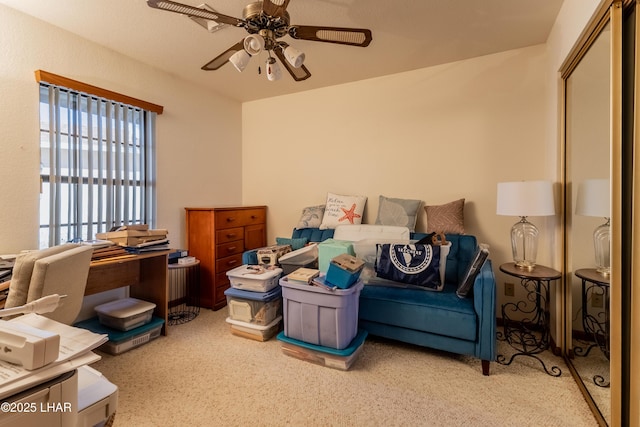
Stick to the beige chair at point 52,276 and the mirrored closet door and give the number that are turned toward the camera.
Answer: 0

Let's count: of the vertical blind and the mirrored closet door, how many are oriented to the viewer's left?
1

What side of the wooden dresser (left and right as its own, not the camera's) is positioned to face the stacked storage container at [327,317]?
front

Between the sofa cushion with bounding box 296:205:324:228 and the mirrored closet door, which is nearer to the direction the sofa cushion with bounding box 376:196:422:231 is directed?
the mirrored closet door

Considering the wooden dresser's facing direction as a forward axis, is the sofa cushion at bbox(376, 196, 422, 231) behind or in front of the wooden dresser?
in front

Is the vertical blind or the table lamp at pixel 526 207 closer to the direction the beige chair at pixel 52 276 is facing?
the vertical blind

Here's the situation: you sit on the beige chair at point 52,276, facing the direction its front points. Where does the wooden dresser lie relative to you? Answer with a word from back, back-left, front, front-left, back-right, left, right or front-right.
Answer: right

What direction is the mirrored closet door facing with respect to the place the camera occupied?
facing to the left of the viewer

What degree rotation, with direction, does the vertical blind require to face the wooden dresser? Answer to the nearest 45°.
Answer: approximately 45° to its left

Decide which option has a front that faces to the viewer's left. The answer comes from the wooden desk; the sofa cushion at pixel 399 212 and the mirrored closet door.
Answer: the mirrored closet door

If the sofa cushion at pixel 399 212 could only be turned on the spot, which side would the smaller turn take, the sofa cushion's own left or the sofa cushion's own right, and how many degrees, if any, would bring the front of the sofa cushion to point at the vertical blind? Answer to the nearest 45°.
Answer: approximately 45° to the sofa cushion's own right

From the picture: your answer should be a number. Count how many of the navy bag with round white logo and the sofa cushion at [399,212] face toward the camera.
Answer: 2

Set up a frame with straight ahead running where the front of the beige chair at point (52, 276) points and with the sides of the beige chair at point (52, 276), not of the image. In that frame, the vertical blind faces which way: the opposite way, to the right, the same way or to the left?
the opposite way
